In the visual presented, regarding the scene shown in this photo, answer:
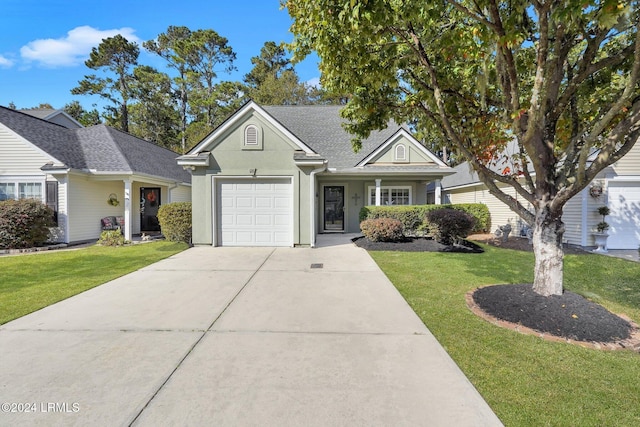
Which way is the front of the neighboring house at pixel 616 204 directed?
toward the camera

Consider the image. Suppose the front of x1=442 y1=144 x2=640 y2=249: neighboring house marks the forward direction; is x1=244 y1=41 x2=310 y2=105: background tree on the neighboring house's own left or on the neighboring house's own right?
on the neighboring house's own right

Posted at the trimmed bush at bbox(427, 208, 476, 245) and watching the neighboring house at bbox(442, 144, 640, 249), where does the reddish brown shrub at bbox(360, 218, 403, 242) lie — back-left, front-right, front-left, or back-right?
back-left

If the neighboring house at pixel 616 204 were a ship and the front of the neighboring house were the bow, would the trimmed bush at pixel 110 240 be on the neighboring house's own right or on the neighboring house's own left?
on the neighboring house's own right

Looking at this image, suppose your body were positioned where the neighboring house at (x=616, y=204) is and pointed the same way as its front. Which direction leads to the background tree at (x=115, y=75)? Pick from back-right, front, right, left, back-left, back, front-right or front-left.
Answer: right

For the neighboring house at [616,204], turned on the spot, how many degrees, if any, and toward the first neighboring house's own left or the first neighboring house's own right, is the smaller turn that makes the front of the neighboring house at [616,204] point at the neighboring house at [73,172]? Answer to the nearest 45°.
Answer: approximately 45° to the first neighboring house's own right

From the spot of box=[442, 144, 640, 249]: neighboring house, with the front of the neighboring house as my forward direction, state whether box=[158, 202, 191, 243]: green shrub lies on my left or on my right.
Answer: on my right

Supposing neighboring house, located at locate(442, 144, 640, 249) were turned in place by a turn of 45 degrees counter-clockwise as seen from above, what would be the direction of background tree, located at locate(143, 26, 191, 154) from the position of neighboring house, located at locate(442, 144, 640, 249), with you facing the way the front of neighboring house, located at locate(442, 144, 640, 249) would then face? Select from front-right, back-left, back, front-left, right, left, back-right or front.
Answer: back-right

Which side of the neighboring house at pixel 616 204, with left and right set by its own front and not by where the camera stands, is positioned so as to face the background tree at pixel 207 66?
right

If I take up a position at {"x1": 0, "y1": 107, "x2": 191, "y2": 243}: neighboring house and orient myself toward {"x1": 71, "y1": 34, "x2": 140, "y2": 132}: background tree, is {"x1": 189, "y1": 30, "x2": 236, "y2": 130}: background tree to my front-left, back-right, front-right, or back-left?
front-right

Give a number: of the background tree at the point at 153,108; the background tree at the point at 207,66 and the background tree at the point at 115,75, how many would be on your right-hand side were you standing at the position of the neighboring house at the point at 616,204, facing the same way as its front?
3

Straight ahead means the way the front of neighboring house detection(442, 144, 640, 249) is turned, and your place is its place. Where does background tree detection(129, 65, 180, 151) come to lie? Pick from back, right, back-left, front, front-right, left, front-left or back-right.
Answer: right

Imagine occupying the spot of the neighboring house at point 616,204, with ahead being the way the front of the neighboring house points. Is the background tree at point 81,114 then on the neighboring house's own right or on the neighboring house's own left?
on the neighboring house's own right
